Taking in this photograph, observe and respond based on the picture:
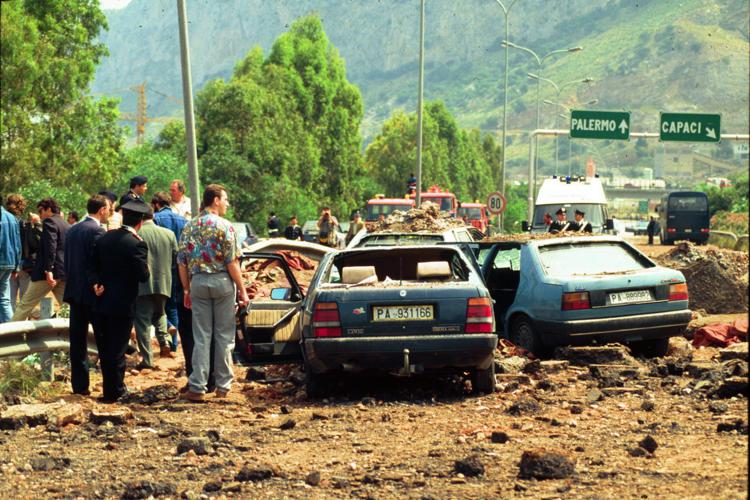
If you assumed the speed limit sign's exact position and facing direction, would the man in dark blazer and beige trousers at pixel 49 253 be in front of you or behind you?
in front

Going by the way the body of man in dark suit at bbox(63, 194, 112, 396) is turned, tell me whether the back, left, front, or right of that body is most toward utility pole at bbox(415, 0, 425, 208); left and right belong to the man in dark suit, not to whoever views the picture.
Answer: front

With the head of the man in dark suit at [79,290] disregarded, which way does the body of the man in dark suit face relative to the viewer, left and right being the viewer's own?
facing away from the viewer and to the right of the viewer

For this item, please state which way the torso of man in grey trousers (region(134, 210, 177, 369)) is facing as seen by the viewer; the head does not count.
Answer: away from the camera

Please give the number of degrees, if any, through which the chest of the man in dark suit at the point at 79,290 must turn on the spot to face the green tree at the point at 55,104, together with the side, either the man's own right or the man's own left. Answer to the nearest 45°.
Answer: approximately 45° to the man's own left

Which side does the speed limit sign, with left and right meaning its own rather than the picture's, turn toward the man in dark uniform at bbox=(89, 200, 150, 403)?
front

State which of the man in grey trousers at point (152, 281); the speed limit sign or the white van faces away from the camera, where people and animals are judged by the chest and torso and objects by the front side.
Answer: the man in grey trousers

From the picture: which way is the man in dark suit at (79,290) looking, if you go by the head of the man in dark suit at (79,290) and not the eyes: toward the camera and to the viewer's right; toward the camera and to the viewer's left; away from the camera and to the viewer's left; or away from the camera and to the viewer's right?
away from the camera and to the viewer's right

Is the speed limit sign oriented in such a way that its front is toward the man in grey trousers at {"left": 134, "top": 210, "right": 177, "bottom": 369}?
yes

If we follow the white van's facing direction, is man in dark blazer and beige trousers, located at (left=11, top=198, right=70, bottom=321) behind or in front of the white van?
in front

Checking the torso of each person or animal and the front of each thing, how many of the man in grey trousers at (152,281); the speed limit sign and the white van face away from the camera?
1
